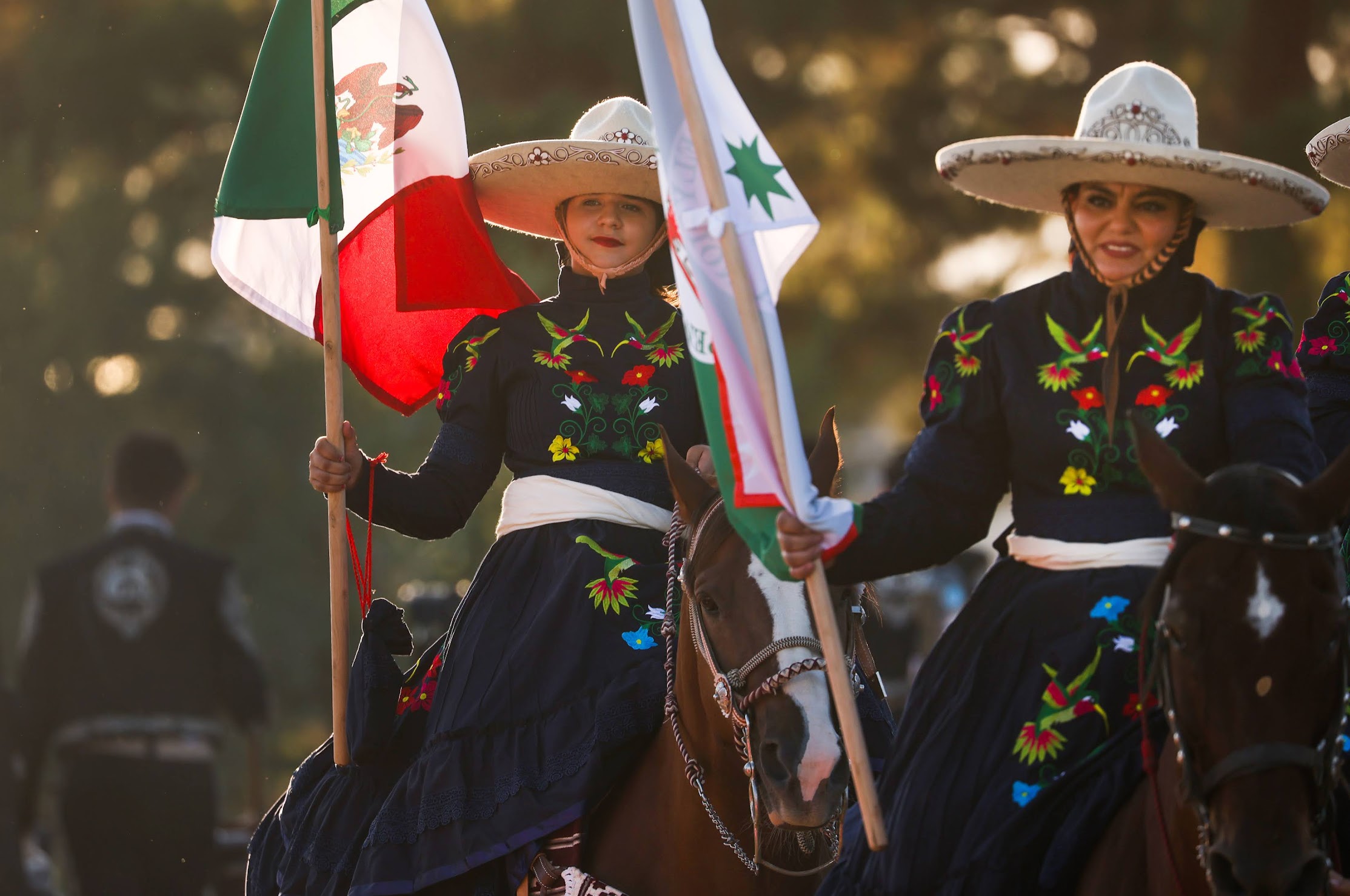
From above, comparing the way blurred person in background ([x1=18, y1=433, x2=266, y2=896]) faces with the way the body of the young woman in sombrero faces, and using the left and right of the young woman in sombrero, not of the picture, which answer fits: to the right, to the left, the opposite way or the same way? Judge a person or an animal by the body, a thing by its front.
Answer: the opposite way

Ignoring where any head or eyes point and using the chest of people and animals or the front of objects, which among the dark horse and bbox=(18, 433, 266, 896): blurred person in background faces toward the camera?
the dark horse

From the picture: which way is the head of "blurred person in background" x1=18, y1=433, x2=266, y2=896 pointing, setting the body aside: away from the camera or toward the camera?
away from the camera

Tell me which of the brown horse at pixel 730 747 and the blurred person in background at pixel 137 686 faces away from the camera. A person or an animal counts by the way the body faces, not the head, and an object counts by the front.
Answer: the blurred person in background

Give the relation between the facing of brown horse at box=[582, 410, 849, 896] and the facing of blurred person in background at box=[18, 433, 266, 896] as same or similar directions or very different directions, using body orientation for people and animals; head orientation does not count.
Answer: very different directions

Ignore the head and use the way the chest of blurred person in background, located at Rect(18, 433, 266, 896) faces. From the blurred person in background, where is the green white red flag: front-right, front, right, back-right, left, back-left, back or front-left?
back

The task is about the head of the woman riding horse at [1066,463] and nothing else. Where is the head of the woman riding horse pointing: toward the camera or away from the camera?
toward the camera

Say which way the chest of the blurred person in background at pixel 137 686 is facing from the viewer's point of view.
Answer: away from the camera

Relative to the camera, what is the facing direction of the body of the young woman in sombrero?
toward the camera

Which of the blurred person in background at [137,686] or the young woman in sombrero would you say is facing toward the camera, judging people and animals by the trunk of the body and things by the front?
the young woman in sombrero

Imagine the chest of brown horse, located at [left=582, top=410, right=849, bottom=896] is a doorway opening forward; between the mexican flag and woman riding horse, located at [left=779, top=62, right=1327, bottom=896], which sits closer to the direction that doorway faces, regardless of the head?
the woman riding horse

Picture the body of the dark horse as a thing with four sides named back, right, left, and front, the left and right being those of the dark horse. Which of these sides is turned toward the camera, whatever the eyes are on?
front
